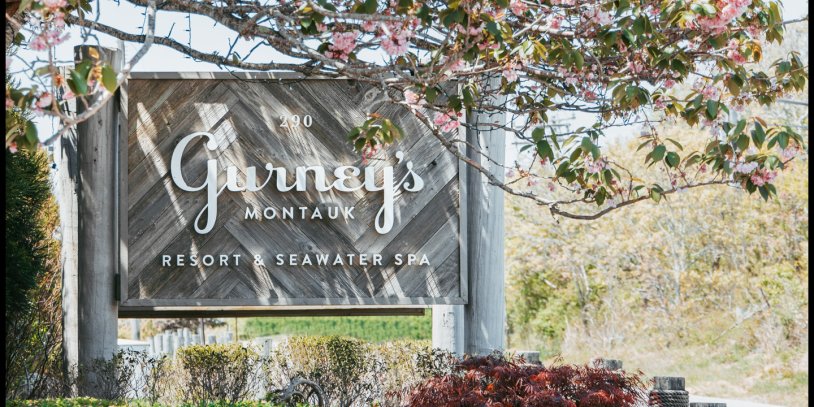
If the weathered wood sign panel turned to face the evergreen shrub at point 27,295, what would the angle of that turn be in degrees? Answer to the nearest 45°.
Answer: approximately 135° to its right

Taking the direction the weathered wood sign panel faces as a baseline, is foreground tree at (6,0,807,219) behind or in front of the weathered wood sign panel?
in front

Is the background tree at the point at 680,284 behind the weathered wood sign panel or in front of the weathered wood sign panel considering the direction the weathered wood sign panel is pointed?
behind

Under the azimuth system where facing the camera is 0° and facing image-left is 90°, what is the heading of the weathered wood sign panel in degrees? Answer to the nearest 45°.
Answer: approximately 0°

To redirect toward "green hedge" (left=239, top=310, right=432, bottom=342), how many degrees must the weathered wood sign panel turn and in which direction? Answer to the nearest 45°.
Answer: approximately 180°
